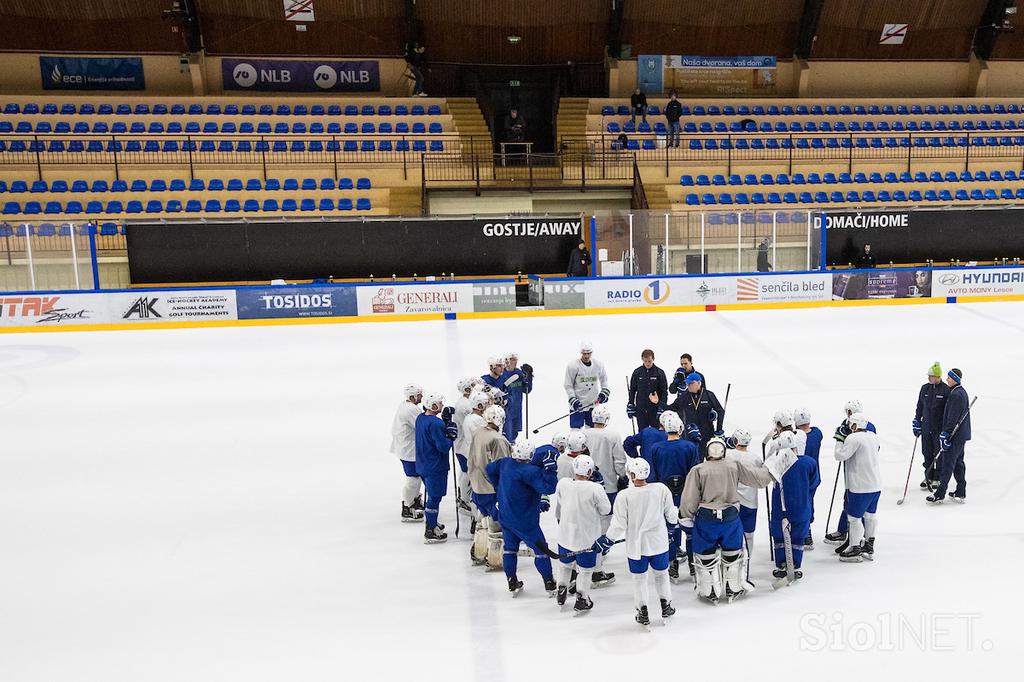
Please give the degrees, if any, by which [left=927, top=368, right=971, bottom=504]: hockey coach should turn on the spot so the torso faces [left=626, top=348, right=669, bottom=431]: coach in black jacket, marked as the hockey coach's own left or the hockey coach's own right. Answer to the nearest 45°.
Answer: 0° — they already face them

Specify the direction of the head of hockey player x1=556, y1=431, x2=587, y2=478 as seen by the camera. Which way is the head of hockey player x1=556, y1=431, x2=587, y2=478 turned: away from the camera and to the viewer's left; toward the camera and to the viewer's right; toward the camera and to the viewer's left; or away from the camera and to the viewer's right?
away from the camera and to the viewer's right

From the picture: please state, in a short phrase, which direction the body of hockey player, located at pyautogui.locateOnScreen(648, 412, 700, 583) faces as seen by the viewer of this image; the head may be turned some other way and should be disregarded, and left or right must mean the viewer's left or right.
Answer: facing away from the viewer

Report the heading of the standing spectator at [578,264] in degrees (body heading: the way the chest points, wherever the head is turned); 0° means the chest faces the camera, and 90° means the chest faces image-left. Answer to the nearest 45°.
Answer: approximately 315°

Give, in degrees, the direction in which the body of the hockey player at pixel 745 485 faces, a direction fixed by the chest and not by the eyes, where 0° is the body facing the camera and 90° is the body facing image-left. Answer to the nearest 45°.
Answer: approximately 135°

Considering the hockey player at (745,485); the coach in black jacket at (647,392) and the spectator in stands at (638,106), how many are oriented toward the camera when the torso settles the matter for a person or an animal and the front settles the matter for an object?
2

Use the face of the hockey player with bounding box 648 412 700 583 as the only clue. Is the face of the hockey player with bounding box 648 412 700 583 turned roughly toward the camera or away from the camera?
away from the camera

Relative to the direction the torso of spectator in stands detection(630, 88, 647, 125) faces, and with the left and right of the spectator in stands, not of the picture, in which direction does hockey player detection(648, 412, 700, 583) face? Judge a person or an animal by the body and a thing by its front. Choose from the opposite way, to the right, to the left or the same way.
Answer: the opposite way

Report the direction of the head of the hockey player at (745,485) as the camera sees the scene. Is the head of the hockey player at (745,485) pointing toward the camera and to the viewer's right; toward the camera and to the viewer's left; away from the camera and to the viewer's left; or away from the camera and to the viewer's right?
away from the camera and to the viewer's left

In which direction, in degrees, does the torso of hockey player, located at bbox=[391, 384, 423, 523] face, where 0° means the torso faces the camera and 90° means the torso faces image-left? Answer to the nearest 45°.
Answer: approximately 270°

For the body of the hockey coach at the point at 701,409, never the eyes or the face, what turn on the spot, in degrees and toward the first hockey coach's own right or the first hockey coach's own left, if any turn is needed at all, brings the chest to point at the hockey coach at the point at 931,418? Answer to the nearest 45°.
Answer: approximately 90° to the first hockey coach's own left

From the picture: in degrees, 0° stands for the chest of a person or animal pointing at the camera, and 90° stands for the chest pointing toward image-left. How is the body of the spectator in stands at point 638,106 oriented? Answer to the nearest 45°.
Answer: approximately 0°

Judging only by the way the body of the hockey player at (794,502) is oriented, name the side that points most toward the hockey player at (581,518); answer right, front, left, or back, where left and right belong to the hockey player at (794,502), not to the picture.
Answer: left
